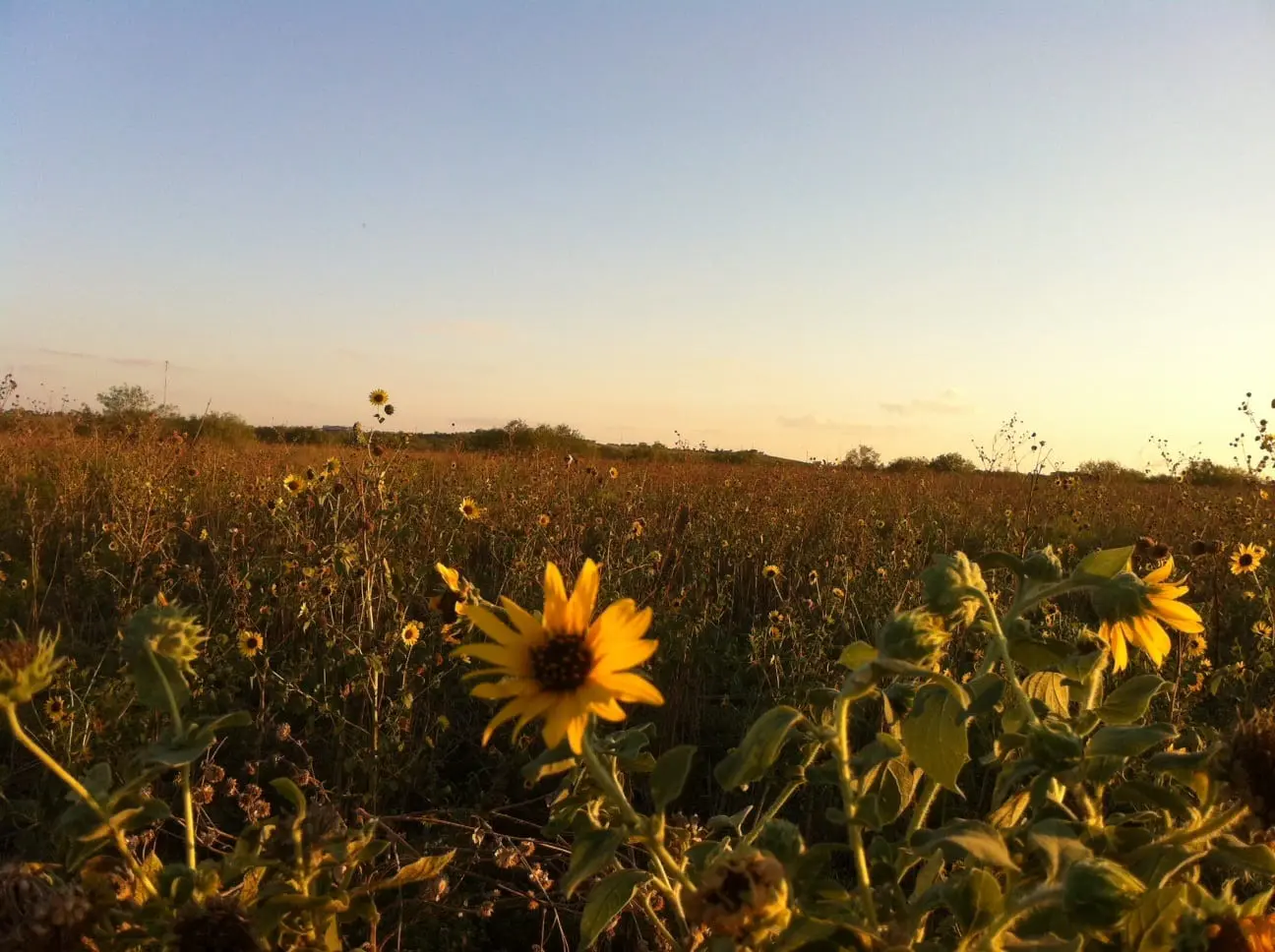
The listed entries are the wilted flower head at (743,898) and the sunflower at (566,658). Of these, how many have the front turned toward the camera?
2

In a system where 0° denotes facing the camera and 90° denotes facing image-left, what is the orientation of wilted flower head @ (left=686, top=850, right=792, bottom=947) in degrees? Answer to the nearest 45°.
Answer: approximately 0°
